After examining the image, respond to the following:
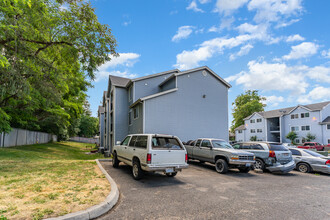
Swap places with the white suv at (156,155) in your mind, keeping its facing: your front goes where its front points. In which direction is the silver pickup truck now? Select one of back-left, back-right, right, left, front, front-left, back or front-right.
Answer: right

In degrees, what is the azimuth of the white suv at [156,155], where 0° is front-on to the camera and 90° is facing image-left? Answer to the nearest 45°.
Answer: approximately 135°
